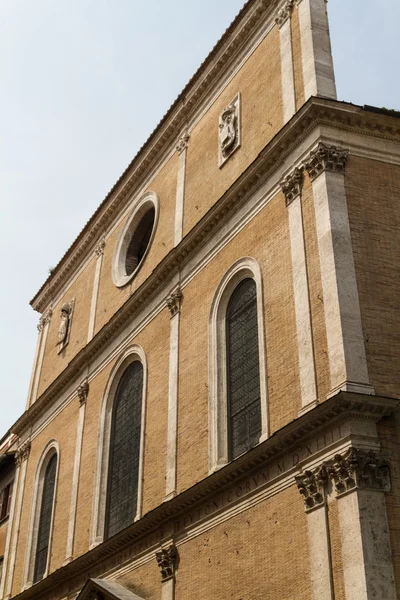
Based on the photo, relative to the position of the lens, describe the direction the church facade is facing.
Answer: facing the viewer and to the left of the viewer
